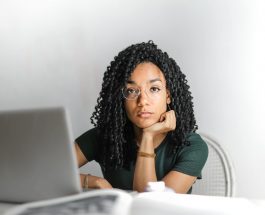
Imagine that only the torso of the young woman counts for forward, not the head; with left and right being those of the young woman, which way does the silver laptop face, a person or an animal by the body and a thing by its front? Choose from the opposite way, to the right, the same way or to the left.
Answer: the opposite way

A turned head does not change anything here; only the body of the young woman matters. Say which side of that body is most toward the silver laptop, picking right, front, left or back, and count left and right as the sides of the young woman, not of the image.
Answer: front

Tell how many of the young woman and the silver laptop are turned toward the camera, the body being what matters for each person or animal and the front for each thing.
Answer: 1

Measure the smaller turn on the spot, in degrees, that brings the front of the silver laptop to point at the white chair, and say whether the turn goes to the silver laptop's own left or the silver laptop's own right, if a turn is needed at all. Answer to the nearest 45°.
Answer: approximately 45° to the silver laptop's own right

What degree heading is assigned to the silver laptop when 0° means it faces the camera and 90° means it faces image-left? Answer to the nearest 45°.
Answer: approximately 180°

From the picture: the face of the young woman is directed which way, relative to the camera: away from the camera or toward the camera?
toward the camera

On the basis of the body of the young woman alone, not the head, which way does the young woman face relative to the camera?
toward the camera

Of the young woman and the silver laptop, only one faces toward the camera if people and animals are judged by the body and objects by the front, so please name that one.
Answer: the young woman

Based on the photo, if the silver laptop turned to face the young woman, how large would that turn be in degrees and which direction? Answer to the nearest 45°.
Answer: approximately 45° to its right
